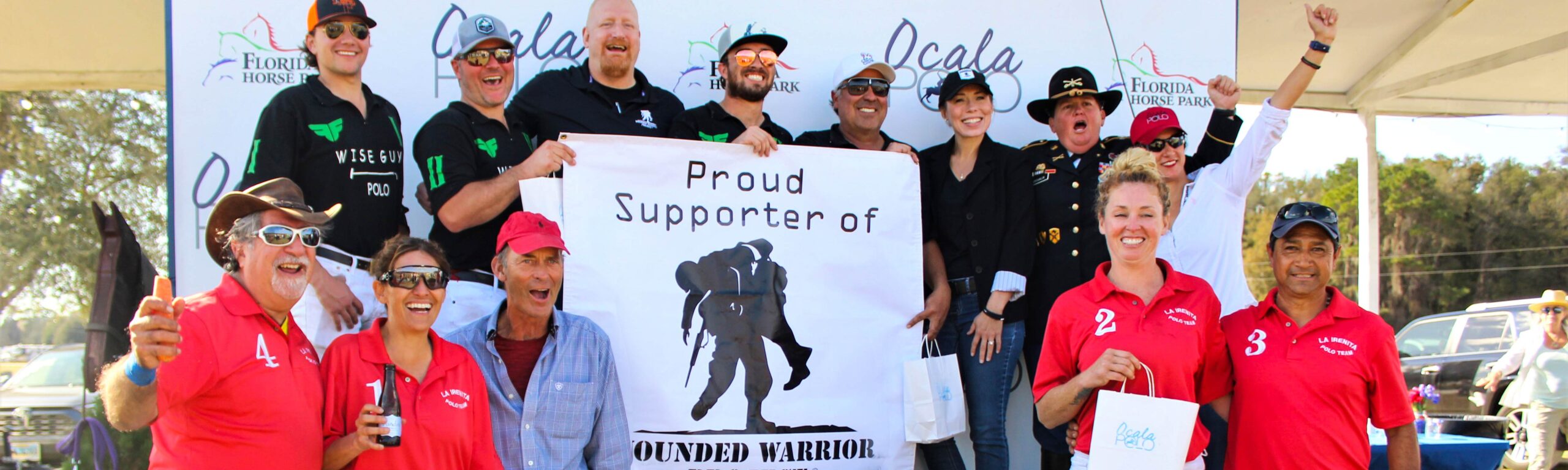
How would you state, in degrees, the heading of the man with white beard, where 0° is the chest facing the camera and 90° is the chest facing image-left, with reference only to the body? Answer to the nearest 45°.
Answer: approximately 315°

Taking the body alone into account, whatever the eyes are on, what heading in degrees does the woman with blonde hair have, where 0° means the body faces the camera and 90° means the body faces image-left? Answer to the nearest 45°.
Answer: approximately 0°

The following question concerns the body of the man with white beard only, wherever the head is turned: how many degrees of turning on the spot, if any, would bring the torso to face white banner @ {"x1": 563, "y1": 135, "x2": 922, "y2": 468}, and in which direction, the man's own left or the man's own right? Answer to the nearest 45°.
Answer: approximately 45° to the man's own left

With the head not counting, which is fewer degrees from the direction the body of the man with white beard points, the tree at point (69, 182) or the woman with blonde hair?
the woman with blonde hair

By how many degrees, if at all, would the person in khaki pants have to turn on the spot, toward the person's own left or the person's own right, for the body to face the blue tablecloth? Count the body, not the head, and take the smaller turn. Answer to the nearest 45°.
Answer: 0° — they already face it

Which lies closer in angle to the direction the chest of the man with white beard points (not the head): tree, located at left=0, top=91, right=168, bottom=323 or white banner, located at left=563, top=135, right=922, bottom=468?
the white banner
